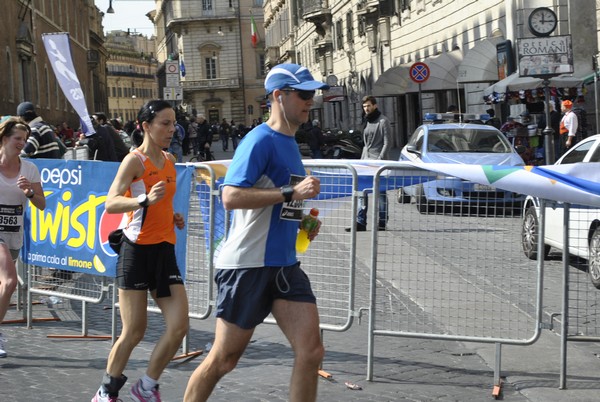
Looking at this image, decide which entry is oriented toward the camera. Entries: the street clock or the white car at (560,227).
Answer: the street clock

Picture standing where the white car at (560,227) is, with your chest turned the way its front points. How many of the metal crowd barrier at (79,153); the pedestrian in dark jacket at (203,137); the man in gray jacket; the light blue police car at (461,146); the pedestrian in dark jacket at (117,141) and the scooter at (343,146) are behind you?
0

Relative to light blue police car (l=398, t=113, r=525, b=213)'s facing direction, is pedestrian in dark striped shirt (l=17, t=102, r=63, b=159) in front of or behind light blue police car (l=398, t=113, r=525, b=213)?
in front

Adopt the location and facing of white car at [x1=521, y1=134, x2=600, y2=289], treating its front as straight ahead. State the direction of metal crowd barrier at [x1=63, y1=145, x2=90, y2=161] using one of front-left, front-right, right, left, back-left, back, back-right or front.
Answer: front

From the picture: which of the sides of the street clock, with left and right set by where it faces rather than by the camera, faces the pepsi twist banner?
front

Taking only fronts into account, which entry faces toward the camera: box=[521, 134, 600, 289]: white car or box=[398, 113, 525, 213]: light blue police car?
box=[398, 113, 525, 213]: light blue police car

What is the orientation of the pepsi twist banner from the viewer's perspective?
toward the camera

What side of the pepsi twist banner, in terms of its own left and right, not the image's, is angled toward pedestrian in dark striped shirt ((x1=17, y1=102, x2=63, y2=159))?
back

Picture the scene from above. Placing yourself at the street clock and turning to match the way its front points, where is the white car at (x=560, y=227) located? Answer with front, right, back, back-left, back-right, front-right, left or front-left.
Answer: front

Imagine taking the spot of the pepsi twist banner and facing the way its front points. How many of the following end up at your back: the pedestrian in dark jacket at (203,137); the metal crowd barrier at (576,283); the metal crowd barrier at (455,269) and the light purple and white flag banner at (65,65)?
2

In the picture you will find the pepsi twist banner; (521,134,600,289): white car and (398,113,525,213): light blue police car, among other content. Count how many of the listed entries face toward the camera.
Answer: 2

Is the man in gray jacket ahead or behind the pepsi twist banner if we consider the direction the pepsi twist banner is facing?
behind
